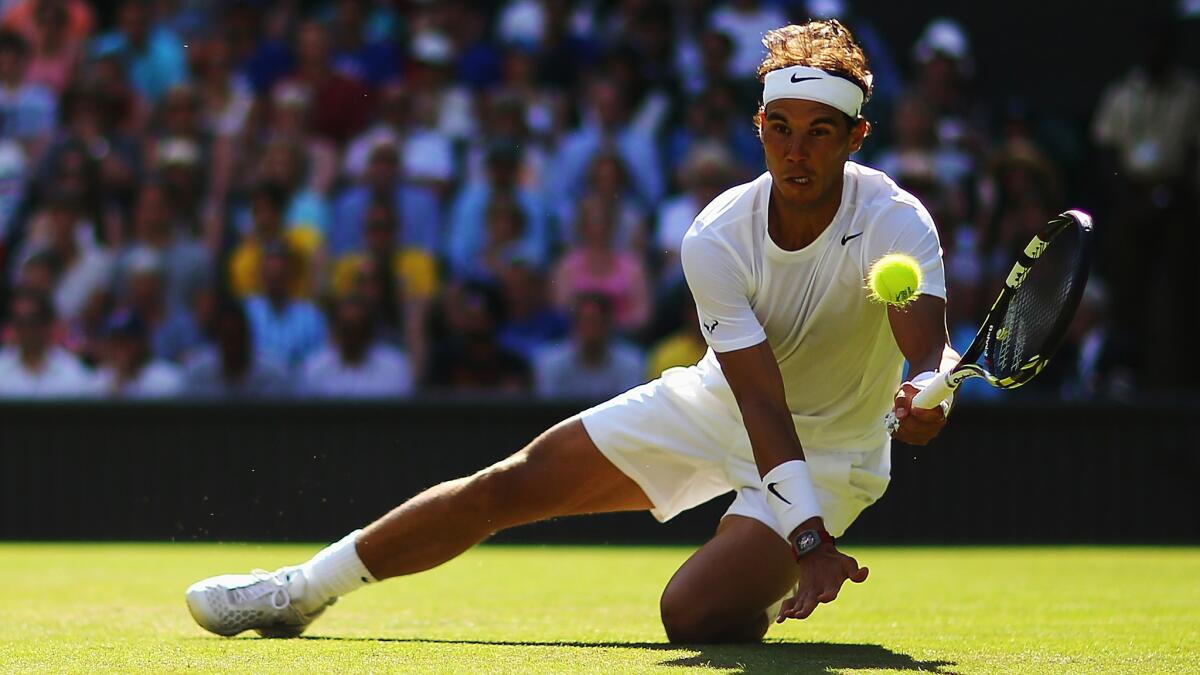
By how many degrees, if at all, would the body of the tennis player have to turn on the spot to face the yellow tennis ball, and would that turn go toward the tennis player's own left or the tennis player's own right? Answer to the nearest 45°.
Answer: approximately 45° to the tennis player's own left

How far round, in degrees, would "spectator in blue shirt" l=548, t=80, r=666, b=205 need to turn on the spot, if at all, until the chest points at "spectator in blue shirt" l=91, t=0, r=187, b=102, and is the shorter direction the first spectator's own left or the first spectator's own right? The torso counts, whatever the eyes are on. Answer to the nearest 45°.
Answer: approximately 90° to the first spectator's own right

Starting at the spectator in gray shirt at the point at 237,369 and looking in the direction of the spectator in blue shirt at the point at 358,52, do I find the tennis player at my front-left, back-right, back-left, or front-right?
back-right

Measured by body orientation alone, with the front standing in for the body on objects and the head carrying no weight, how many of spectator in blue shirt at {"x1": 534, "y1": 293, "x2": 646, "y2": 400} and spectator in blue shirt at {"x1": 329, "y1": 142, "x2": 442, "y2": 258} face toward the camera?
2

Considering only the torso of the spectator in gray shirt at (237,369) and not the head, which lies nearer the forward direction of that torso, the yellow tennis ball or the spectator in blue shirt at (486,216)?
the yellow tennis ball

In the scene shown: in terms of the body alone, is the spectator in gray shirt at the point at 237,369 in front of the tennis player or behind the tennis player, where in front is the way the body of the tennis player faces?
behind
